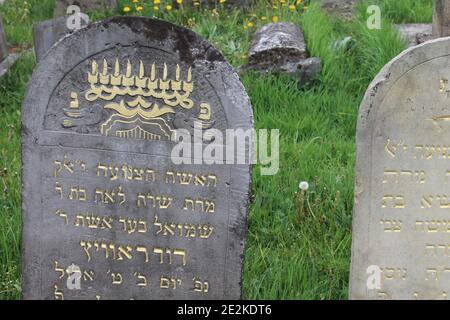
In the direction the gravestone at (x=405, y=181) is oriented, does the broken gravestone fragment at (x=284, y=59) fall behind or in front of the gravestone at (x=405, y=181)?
behind

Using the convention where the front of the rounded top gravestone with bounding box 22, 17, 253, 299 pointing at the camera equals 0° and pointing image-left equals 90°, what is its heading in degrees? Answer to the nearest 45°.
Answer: approximately 0°

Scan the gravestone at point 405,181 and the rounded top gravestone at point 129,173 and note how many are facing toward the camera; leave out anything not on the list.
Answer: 2

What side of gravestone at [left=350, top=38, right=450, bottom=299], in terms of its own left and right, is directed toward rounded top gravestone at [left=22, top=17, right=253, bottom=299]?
right

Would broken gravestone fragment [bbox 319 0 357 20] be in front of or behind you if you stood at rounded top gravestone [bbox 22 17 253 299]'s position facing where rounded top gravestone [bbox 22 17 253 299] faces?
behind
